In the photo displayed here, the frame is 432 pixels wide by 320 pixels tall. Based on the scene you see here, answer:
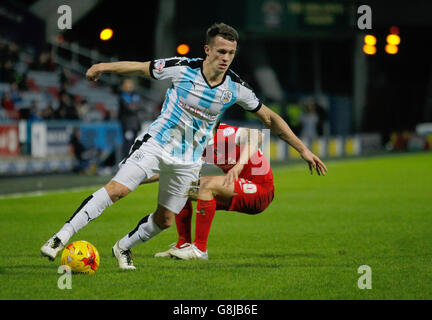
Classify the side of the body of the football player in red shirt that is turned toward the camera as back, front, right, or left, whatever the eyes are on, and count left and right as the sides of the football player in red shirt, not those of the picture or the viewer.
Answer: left

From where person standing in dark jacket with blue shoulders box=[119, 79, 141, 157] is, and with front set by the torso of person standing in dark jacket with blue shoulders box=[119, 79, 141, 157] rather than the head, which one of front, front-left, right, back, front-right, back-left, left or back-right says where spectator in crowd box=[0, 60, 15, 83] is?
back-right

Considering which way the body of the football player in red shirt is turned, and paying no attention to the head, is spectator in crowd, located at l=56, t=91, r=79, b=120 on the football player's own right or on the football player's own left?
on the football player's own right

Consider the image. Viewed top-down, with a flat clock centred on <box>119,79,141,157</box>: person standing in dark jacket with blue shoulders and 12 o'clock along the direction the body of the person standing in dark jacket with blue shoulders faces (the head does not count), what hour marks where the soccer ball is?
The soccer ball is roughly at 12 o'clock from the person standing in dark jacket with blue shoulders.

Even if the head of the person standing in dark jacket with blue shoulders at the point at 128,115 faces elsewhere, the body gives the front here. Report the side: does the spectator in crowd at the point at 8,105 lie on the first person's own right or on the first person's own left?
on the first person's own right

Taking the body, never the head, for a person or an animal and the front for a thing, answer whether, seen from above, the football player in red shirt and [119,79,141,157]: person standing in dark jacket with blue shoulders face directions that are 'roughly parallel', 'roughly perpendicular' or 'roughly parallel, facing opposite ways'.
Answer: roughly perpendicular

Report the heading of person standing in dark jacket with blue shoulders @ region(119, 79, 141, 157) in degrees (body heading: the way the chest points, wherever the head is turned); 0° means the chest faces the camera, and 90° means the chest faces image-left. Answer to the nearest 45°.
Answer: approximately 0°

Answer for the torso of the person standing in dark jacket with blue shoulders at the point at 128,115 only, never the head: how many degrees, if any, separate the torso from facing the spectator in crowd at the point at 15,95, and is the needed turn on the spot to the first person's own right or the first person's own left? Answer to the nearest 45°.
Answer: approximately 135° to the first person's own right
